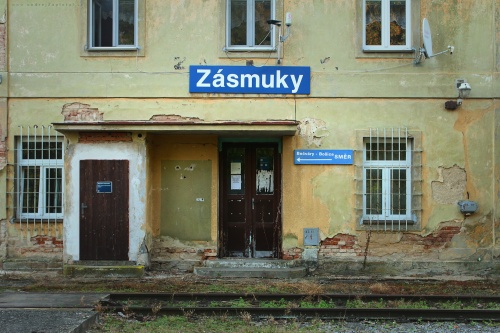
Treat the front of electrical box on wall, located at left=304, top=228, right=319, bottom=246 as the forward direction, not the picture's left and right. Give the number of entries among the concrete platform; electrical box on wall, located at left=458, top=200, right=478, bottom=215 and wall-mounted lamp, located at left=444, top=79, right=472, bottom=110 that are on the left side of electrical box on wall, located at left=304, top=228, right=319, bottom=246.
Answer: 2

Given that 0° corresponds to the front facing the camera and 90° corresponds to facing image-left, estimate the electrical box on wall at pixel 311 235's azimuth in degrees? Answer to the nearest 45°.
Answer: approximately 0°

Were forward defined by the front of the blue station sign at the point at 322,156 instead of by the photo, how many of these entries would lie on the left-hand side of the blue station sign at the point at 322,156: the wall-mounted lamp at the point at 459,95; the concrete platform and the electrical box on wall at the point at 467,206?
2

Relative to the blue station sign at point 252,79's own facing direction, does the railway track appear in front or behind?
in front

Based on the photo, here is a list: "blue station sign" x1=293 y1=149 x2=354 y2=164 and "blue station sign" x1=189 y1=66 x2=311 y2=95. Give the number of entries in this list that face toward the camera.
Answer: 2

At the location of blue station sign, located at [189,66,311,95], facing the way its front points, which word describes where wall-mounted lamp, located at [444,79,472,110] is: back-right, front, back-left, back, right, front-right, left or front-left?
left

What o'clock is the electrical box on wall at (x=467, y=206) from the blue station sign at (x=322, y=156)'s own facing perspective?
The electrical box on wall is roughly at 9 o'clock from the blue station sign.

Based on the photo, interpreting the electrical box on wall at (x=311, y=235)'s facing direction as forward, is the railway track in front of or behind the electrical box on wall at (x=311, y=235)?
in front

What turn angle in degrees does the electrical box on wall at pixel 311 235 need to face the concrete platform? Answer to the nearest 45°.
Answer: approximately 45° to its right

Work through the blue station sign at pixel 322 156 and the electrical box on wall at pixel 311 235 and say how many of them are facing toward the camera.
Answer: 2
